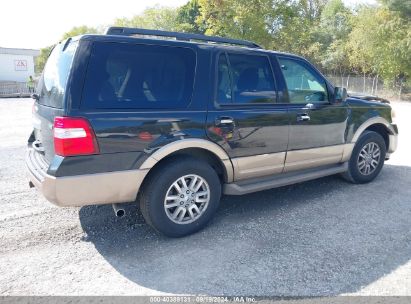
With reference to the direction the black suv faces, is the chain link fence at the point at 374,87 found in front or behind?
in front

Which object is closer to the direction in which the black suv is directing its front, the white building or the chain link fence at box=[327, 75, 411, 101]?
the chain link fence

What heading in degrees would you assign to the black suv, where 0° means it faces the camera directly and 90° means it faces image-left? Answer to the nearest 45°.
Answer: approximately 225°

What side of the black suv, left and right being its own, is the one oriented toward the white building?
left

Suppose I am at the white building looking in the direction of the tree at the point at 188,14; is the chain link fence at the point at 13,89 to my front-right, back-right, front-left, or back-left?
back-right

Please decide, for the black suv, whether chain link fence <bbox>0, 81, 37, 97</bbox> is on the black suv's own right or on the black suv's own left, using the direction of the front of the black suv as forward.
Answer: on the black suv's own left

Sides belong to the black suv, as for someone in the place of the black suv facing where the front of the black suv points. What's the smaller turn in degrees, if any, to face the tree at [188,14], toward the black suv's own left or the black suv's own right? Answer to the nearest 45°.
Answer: approximately 45° to the black suv's own left
